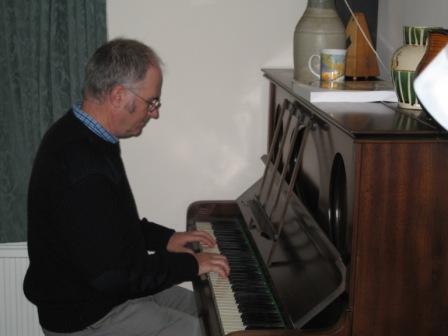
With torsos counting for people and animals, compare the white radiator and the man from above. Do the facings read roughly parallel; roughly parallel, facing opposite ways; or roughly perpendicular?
roughly perpendicular

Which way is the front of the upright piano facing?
to the viewer's left

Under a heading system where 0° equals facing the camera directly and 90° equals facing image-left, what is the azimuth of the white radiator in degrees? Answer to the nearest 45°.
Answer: approximately 0°

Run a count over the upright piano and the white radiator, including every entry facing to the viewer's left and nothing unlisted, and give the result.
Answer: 1

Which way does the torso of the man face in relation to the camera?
to the viewer's right

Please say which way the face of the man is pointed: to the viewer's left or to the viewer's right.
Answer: to the viewer's right

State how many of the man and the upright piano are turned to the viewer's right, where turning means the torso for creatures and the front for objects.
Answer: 1

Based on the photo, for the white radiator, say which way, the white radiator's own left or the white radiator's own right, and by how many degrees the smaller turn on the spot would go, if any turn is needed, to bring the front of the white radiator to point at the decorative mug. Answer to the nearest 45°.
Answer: approximately 45° to the white radiator's own left

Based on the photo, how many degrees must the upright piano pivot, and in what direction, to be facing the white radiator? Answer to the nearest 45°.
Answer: approximately 45° to its right
